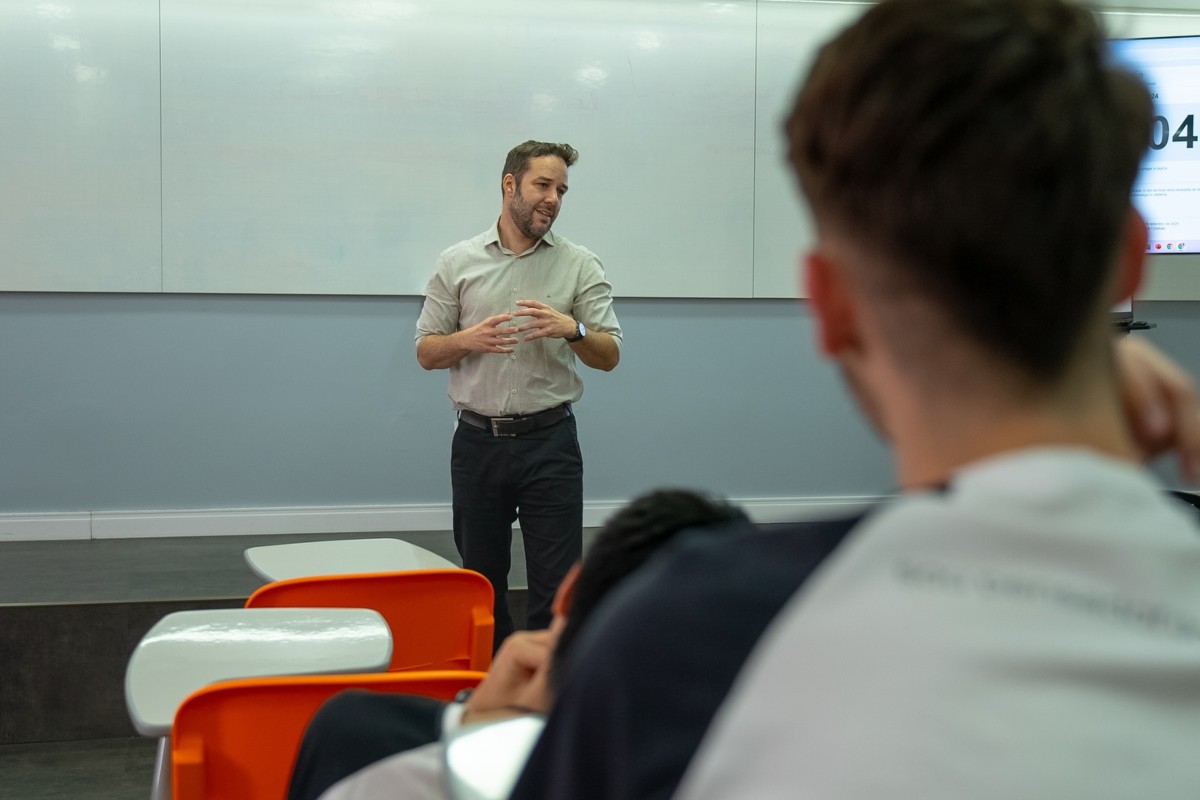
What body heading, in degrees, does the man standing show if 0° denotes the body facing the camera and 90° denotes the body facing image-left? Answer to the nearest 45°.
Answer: approximately 0°

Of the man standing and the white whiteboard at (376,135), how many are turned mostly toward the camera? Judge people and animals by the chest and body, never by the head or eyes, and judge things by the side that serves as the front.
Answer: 2

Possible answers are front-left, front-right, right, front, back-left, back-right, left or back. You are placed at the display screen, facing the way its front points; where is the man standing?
front-right

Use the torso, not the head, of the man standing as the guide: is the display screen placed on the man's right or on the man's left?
on the man's left

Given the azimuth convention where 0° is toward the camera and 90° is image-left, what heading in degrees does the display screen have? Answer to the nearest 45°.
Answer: approximately 0°

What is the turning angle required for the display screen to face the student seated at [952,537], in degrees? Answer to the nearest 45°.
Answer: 0° — it already faces them

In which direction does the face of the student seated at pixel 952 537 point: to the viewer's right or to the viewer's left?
to the viewer's left
